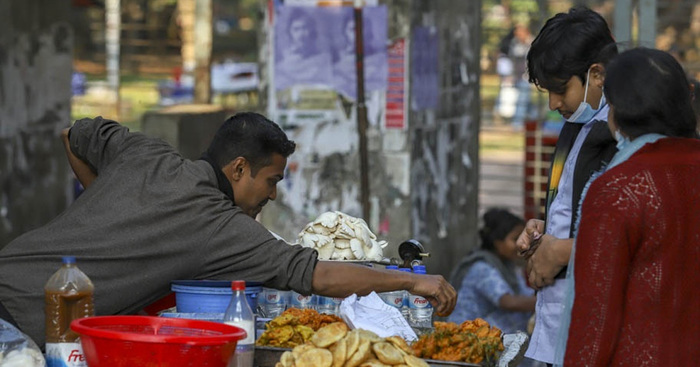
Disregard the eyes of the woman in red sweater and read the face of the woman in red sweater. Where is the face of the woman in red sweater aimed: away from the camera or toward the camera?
away from the camera

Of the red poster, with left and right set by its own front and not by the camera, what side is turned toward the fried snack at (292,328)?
front

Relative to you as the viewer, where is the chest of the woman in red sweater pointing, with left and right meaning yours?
facing away from the viewer and to the left of the viewer

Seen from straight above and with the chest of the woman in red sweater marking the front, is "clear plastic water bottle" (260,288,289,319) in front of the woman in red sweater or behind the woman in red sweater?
in front

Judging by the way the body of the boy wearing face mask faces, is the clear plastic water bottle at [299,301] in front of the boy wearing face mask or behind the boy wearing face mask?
in front

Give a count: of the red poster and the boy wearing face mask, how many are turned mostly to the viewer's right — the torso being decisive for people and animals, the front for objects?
0

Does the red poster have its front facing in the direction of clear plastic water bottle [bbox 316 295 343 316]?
yes

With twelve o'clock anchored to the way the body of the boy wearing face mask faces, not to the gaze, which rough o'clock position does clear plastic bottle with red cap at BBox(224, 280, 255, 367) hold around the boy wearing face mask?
The clear plastic bottle with red cap is roughly at 11 o'clock from the boy wearing face mask.

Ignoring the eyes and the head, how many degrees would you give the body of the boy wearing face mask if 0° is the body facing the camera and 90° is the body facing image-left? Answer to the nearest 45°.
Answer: approximately 90°
